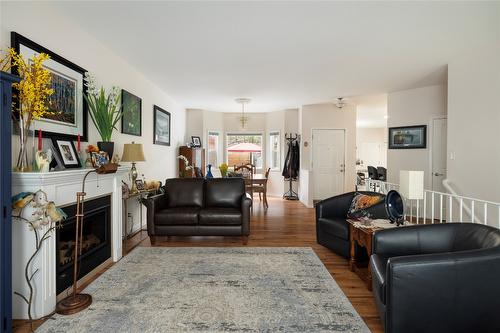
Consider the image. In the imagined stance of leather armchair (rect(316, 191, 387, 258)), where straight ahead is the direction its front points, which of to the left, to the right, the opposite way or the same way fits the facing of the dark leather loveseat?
to the left

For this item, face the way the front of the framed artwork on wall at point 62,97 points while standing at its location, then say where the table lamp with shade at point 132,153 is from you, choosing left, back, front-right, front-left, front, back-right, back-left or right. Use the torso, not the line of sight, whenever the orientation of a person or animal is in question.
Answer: left

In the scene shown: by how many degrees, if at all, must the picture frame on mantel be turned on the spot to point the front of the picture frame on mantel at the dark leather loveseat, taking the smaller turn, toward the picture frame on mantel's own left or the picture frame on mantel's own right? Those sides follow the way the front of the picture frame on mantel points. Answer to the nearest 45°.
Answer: approximately 45° to the picture frame on mantel's own left

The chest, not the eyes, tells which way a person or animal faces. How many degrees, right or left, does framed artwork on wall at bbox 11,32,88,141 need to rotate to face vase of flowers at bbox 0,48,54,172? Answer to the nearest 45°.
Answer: approximately 45° to its right

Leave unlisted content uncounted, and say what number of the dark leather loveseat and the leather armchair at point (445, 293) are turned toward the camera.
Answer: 1

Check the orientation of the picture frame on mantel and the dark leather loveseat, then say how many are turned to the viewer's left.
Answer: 0

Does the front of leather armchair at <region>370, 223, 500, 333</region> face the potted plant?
yes

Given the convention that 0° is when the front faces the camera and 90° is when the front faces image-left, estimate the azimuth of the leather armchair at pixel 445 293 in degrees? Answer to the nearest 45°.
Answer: approximately 90°

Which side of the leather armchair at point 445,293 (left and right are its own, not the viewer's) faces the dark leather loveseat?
front

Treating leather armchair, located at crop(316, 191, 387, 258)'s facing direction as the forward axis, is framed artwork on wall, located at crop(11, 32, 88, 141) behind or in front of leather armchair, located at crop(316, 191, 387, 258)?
in front

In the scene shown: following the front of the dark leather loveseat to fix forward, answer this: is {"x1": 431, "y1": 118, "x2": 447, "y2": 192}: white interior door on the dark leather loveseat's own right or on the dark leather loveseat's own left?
on the dark leather loveseat's own left

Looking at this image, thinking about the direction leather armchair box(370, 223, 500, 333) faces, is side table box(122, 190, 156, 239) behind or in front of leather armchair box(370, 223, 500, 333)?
in front

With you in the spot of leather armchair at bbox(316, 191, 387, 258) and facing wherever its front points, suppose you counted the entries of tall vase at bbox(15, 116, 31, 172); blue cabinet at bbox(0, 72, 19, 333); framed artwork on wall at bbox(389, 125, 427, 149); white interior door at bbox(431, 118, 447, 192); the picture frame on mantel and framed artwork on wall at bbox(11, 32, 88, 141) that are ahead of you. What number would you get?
4
